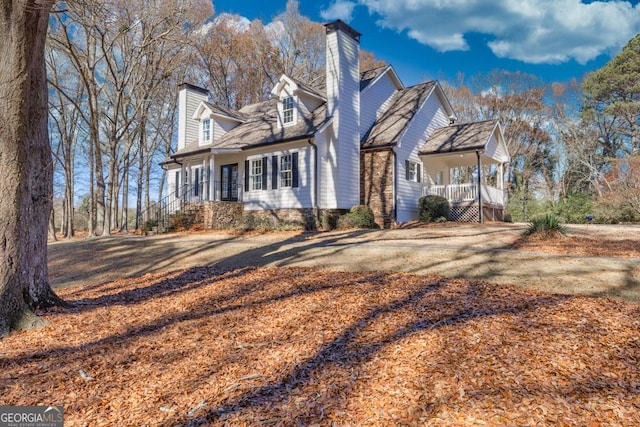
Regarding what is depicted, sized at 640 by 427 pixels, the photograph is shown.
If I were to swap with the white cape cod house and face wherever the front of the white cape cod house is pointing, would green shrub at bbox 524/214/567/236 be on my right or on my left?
on my left

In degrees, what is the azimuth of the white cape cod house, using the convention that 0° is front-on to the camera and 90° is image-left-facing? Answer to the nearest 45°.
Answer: approximately 45°

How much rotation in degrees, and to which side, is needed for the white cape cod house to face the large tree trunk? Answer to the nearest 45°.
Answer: approximately 45° to its left

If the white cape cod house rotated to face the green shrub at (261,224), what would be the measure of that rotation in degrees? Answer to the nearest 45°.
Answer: approximately 45° to its right

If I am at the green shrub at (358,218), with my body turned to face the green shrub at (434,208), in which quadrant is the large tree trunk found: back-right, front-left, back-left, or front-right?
back-right

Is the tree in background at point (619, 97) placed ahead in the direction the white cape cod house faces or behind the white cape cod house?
behind

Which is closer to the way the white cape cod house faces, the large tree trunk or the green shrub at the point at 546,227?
the large tree trunk
